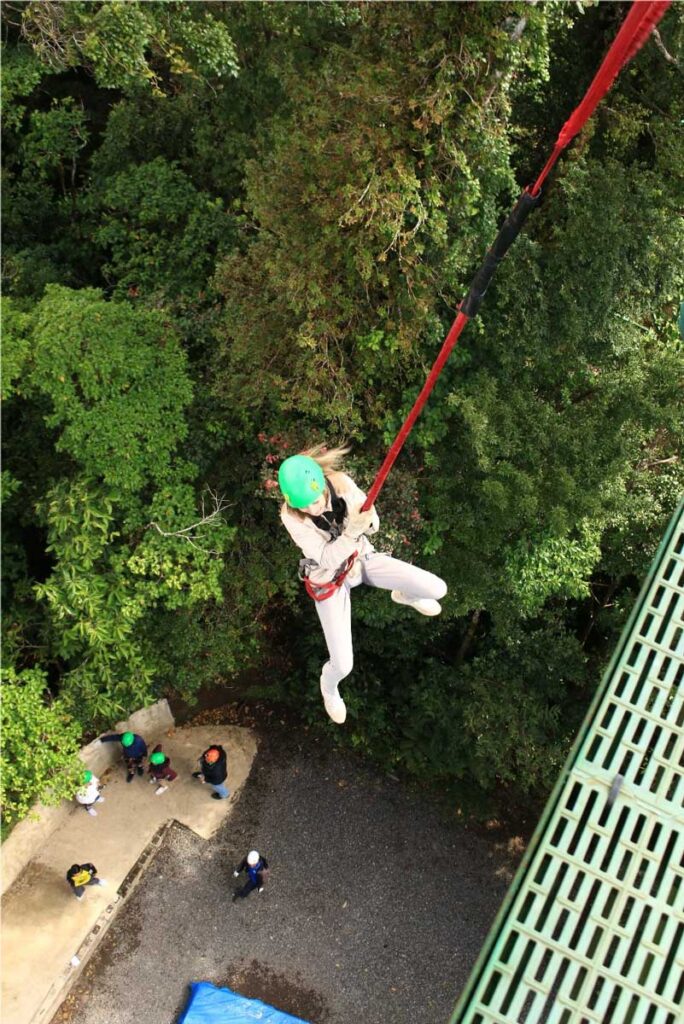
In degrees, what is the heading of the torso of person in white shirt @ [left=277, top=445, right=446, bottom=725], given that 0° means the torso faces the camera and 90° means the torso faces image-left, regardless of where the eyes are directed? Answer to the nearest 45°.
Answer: approximately 315°

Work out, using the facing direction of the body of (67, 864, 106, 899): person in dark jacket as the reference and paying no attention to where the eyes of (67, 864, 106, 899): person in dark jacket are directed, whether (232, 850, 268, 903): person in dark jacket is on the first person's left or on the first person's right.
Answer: on the first person's left

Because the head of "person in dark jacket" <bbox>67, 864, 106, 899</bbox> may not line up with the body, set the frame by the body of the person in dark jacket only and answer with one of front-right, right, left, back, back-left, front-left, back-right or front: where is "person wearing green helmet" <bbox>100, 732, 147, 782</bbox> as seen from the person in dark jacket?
back-left

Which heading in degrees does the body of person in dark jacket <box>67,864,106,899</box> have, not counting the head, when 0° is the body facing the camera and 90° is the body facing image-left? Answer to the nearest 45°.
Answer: approximately 315°

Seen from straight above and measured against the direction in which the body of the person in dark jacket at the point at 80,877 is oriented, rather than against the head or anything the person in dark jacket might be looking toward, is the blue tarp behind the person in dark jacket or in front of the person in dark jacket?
in front
